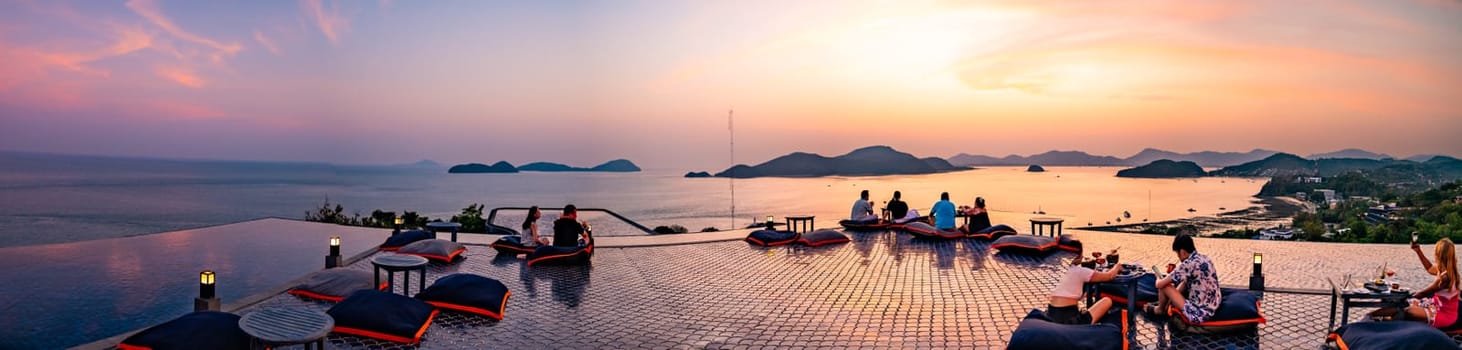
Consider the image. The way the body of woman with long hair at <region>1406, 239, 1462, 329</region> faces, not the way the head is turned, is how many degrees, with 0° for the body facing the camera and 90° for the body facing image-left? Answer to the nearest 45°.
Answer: approximately 90°

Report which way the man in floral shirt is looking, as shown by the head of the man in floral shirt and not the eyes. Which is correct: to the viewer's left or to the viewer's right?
to the viewer's left

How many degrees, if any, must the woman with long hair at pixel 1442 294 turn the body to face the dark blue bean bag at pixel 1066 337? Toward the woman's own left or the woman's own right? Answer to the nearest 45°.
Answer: approximately 45° to the woman's own left
